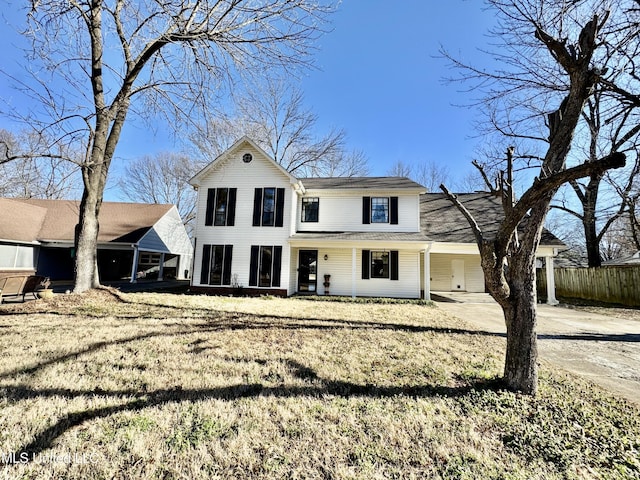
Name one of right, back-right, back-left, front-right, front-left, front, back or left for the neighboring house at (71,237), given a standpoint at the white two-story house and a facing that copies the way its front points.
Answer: right

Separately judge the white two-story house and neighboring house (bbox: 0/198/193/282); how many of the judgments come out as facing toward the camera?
2

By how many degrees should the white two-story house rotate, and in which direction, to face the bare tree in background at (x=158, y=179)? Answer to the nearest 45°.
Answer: approximately 135° to its right

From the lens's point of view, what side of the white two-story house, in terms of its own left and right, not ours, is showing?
front

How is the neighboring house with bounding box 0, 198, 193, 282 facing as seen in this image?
toward the camera

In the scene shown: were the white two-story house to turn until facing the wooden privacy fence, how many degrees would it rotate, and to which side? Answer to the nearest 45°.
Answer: approximately 90° to its left

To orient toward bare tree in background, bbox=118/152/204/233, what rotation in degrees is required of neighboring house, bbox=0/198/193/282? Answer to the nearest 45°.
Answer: approximately 135° to its left

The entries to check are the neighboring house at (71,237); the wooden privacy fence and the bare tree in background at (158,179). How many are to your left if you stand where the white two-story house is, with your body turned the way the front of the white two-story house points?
1

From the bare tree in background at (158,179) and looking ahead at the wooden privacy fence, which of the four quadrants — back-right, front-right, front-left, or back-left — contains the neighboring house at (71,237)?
front-right

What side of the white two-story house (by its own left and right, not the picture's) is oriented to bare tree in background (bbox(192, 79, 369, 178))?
back

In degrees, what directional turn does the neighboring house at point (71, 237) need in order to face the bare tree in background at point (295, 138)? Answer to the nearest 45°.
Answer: approximately 90° to its left

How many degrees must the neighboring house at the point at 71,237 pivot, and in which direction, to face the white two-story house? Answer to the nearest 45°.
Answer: approximately 45° to its left
